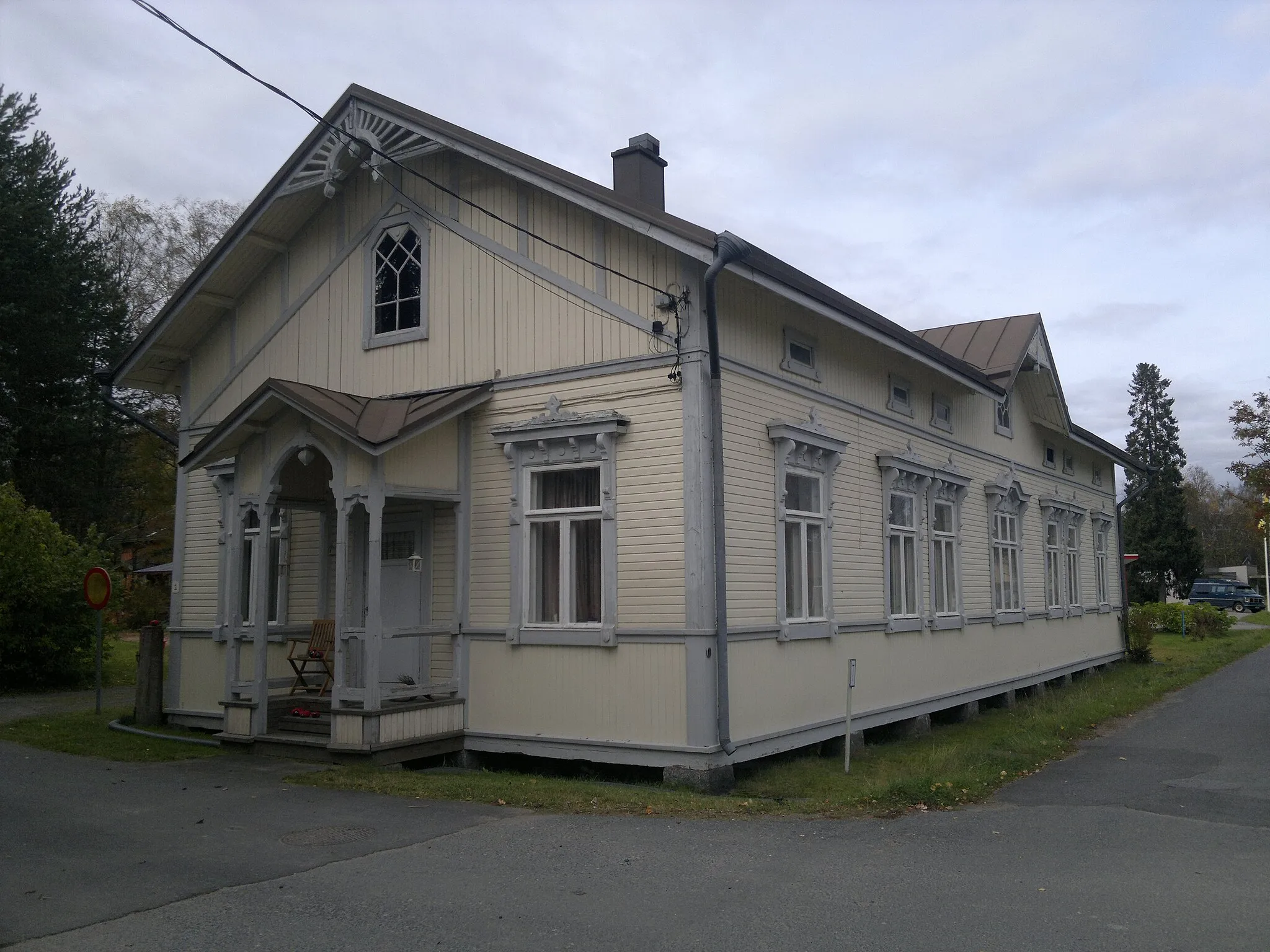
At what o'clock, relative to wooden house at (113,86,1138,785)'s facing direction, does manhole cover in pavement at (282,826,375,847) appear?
The manhole cover in pavement is roughly at 11 o'clock from the wooden house.

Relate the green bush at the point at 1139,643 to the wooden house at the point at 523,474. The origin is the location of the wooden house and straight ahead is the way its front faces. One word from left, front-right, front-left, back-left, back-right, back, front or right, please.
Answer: back

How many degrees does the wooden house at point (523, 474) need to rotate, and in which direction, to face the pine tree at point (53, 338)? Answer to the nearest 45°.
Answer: approximately 90° to its right

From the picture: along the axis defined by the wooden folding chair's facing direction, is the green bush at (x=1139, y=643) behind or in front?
behind

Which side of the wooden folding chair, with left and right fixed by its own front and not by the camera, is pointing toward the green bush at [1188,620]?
back

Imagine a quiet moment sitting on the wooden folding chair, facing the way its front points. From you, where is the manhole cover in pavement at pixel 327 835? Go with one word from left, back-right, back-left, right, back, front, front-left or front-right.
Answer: front-left

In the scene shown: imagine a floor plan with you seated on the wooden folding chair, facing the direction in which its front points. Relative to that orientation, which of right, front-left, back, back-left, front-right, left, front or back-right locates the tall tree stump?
right

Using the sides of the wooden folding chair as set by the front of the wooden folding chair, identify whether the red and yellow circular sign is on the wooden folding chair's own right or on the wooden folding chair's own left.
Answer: on the wooden folding chair's own right

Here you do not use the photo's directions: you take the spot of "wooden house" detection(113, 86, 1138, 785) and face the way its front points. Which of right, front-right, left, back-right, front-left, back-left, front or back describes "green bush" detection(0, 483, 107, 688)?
right

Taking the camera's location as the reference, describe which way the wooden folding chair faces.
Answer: facing the viewer and to the left of the viewer

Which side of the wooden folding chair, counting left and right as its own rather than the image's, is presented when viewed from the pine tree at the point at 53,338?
right

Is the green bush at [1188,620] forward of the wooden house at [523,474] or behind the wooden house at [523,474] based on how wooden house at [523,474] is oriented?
behind
